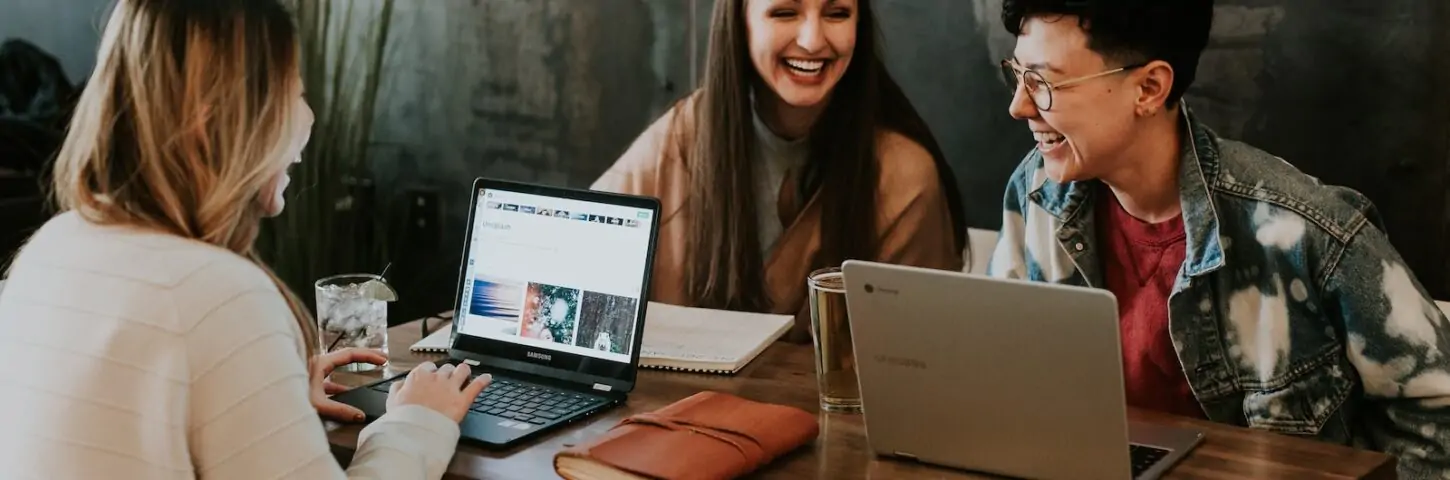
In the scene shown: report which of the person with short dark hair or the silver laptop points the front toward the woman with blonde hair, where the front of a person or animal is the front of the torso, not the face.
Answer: the person with short dark hair

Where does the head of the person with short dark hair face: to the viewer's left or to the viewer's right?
to the viewer's left

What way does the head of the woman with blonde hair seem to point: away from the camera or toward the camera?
away from the camera

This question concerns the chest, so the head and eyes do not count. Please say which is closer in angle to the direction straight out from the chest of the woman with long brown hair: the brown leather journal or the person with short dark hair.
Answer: the brown leather journal

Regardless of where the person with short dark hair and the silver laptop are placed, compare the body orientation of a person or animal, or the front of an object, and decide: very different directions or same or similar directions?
very different directions

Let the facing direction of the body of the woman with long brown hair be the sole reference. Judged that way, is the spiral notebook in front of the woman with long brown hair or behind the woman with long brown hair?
in front

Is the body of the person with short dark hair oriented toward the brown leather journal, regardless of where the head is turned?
yes

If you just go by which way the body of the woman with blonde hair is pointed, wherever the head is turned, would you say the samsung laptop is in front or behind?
in front

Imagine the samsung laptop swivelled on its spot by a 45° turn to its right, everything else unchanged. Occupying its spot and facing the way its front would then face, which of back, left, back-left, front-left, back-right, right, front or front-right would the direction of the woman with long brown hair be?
back-right
